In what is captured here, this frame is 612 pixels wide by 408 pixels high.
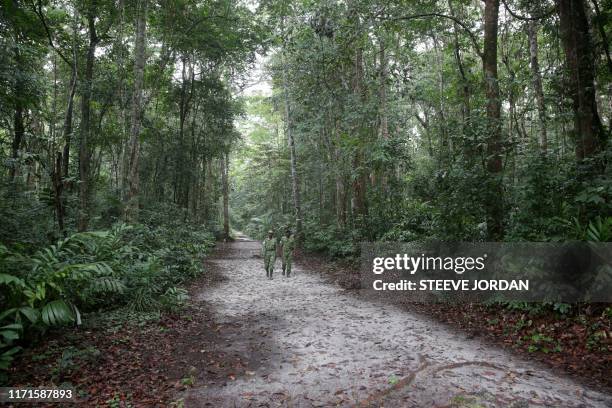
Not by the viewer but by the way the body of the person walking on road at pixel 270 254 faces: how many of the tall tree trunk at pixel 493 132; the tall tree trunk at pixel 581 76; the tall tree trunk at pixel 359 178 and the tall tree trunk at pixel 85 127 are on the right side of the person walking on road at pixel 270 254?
1

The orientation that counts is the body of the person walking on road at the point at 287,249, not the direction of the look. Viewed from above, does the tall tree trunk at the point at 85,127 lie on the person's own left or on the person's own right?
on the person's own right

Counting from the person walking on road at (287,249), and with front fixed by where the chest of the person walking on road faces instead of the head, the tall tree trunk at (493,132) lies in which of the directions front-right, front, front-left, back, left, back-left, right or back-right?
front-left

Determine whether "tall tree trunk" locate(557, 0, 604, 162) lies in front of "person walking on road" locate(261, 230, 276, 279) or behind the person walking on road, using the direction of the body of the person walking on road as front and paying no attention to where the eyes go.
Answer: in front

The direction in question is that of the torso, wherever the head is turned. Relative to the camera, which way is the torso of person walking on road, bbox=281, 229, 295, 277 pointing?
toward the camera

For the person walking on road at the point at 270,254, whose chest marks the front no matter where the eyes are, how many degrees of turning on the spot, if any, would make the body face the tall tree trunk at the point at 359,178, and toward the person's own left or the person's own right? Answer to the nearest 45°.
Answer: approximately 135° to the person's own left

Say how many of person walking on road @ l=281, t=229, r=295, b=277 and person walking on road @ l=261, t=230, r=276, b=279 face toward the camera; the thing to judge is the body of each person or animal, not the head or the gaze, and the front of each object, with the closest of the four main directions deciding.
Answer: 2
